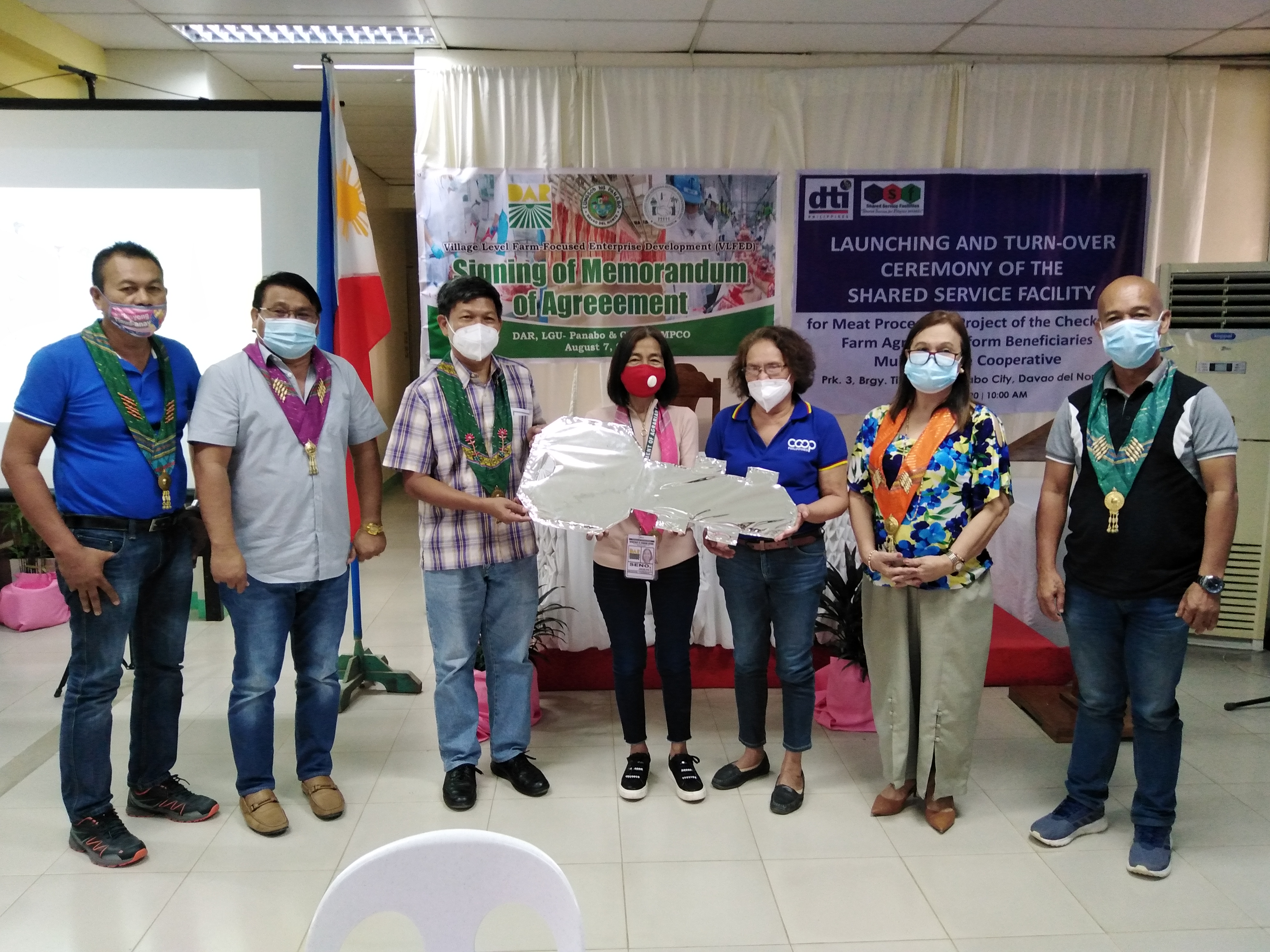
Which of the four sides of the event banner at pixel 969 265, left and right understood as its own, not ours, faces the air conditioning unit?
left

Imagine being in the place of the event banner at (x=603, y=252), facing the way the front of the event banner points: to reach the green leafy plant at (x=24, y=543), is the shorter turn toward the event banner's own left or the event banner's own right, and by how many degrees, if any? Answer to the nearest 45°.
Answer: approximately 90° to the event banner's own right

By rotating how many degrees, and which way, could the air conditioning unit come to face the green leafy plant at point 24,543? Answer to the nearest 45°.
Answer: approximately 45° to its right

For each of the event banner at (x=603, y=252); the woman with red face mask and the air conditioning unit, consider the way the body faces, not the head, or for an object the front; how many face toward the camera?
3

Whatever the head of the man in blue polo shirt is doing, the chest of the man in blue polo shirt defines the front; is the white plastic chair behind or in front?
in front

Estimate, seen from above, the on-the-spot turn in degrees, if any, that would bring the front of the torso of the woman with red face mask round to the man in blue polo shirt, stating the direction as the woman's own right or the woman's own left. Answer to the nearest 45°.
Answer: approximately 90° to the woman's own right

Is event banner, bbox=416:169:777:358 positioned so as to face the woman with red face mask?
yes

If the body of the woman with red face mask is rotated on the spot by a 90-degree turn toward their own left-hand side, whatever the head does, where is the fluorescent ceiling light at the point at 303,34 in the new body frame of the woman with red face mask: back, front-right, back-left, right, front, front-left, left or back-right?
back-left

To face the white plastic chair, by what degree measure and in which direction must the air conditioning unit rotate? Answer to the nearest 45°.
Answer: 0° — it already faces it

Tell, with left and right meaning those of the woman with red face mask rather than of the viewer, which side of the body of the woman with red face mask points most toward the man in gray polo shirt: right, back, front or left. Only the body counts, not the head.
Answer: right

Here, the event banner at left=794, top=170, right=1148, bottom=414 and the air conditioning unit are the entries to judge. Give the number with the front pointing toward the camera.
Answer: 2

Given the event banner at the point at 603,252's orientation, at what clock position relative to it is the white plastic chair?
The white plastic chair is roughly at 12 o'clock from the event banner.
